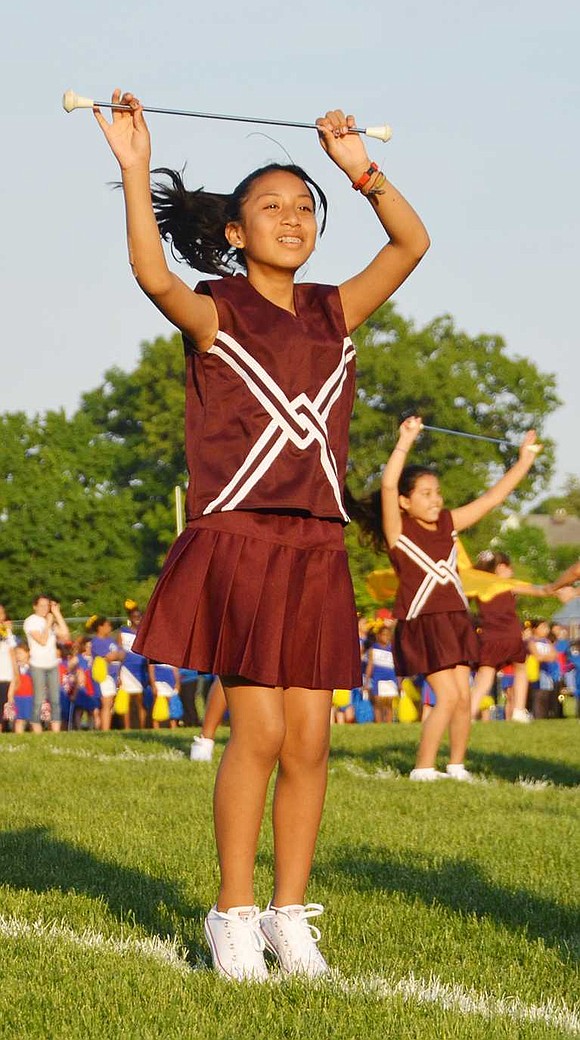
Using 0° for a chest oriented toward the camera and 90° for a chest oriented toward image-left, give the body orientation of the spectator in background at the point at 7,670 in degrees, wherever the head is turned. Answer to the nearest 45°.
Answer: approximately 0°

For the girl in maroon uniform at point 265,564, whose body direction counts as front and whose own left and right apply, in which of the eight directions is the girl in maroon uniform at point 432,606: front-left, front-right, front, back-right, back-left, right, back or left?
back-left

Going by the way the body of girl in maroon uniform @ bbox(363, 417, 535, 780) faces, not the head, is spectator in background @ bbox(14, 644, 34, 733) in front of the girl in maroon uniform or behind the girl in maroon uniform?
behind

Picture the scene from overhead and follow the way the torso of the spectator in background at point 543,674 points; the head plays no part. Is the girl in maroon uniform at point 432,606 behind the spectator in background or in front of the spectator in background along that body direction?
in front

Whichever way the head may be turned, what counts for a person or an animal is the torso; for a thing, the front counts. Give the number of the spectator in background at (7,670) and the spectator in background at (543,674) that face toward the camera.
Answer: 2

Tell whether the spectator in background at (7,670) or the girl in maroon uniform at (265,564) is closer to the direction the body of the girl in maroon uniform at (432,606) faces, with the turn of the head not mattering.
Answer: the girl in maroon uniform
